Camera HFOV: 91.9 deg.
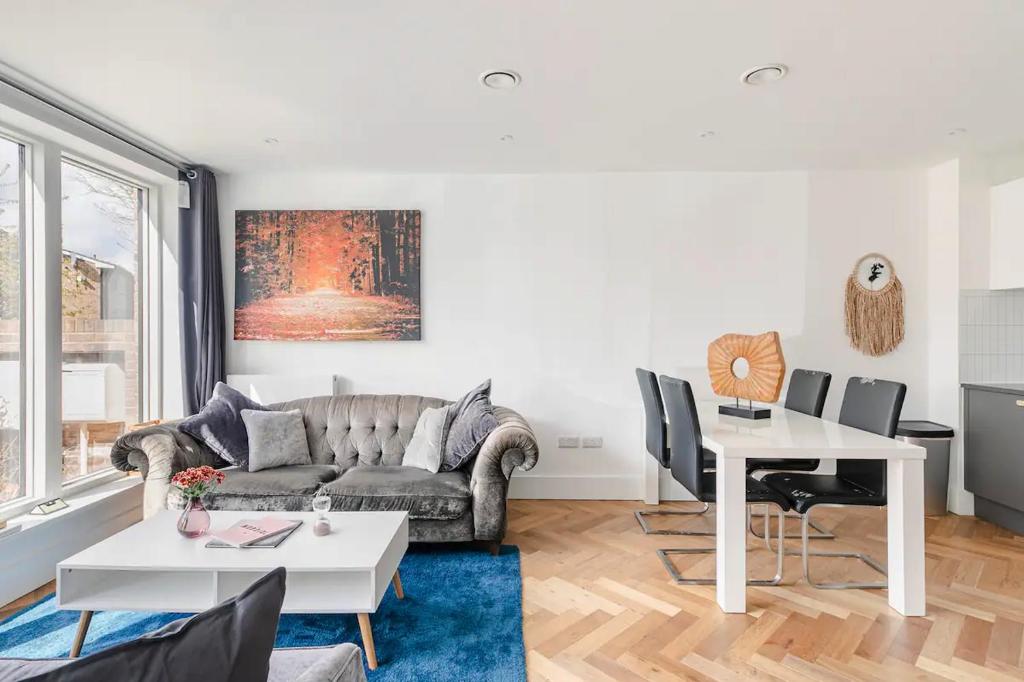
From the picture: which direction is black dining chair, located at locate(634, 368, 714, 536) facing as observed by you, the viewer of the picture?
facing to the right of the viewer

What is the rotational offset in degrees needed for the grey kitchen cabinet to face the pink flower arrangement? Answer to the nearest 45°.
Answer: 0° — it already faces it

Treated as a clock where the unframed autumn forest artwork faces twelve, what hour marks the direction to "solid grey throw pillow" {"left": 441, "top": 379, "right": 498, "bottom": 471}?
The solid grey throw pillow is roughly at 11 o'clock from the unframed autumn forest artwork.

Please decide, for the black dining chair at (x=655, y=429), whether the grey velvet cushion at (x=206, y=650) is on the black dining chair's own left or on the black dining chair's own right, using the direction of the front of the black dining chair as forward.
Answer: on the black dining chair's own right

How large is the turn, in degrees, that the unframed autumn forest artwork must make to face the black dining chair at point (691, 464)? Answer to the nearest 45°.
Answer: approximately 45° to its left

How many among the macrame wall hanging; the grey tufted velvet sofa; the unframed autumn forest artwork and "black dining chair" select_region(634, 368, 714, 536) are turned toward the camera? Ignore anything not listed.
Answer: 3

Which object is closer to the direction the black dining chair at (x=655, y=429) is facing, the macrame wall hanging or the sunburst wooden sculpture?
the sunburst wooden sculpture

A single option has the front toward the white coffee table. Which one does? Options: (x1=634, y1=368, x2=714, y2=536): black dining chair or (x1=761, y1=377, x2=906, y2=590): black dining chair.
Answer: (x1=761, y1=377, x2=906, y2=590): black dining chair

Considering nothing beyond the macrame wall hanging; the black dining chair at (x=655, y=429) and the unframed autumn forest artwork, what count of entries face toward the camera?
2

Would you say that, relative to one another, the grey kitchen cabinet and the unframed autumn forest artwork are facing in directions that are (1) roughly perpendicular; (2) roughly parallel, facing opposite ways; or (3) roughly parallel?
roughly perpendicular

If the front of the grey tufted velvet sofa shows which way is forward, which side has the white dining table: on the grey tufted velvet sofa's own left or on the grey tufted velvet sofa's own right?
on the grey tufted velvet sofa's own left

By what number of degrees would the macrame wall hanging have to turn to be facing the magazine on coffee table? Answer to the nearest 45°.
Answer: approximately 45° to its right

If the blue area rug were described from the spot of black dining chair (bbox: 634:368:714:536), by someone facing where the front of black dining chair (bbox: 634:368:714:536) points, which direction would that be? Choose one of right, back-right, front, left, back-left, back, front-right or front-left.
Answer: back-right

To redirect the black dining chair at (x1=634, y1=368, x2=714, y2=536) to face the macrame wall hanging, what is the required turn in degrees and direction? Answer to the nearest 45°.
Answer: approximately 45° to its left

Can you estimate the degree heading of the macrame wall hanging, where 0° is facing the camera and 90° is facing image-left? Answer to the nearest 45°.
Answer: approximately 0°
